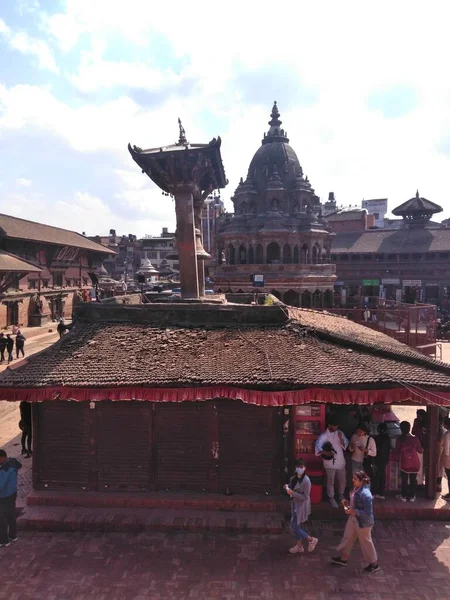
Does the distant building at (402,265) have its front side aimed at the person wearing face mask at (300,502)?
yes

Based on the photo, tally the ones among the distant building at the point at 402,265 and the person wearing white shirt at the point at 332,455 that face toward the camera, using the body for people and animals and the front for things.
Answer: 2

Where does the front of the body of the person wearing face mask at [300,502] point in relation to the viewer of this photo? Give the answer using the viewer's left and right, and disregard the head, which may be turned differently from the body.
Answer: facing the viewer and to the left of the viewer

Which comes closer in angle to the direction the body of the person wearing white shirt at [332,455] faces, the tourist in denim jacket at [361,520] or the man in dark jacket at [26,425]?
the tourist in denim jacket

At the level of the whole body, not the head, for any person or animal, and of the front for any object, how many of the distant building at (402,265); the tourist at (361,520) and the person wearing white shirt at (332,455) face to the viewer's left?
1

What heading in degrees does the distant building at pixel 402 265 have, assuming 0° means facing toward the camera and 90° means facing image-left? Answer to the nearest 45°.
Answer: approximately 0°

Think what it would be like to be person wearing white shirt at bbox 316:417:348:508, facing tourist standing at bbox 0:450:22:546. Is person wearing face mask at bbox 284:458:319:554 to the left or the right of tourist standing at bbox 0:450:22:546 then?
left

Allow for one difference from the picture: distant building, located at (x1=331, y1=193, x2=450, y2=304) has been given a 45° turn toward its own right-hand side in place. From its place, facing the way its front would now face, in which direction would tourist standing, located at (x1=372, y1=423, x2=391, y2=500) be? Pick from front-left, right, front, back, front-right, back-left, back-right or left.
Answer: front-left

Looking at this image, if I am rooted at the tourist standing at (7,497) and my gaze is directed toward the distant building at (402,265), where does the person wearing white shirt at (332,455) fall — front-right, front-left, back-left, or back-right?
front-right

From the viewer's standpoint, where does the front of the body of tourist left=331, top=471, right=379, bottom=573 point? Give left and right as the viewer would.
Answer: facing to the left of the viewer

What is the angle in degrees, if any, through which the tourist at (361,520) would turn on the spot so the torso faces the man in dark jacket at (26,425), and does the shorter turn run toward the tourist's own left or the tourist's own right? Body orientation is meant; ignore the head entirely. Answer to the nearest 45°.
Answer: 0° — they already face them

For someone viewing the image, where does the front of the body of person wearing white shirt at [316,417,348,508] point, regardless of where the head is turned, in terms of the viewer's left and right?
facing the viewer
